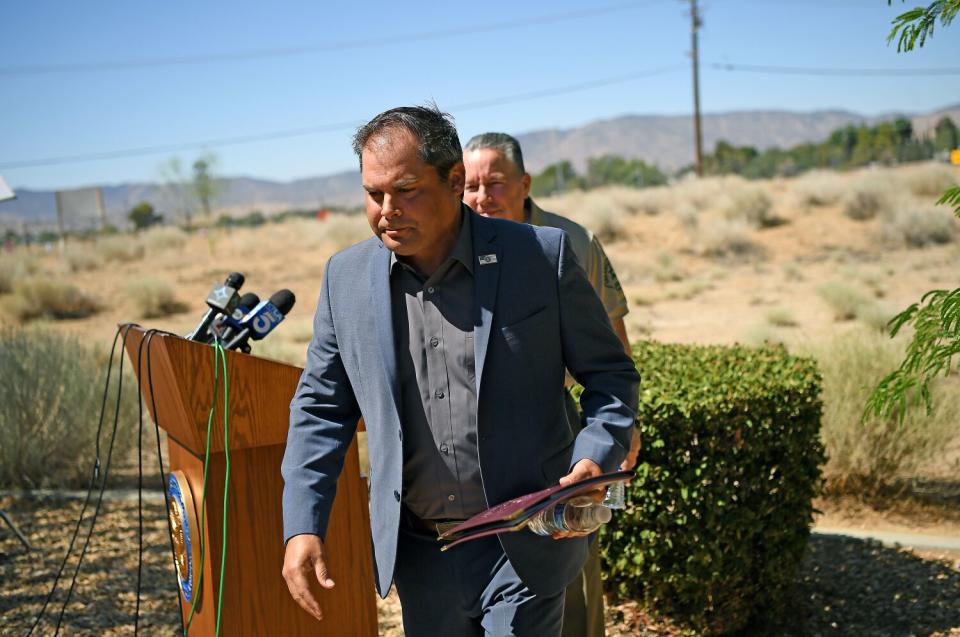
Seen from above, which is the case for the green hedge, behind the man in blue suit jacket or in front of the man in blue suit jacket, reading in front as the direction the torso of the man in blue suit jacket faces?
behind

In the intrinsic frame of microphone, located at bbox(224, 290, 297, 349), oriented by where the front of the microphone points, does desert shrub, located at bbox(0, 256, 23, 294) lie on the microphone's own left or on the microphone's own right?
on the microphone's own left

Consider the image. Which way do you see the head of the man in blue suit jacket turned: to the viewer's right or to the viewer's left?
to the viewer's left

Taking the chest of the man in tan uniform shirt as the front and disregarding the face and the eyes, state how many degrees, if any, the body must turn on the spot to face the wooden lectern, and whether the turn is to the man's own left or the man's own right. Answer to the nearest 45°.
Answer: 0° — they already face it

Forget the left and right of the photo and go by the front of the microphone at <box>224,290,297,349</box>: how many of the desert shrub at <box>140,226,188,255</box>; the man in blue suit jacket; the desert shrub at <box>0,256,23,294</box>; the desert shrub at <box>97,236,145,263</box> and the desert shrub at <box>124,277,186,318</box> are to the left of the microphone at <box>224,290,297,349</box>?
4

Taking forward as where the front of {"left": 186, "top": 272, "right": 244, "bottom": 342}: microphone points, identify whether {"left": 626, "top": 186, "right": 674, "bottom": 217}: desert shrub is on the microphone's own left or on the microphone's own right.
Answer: on the microphone's own left

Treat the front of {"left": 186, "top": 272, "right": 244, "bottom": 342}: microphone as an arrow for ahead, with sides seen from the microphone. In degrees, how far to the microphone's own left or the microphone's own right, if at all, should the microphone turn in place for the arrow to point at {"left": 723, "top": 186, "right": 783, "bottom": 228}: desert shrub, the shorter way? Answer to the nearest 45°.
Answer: approximately 45° to the microphone's own left

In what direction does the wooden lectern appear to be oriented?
to the viewer's left

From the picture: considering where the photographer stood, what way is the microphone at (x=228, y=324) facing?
facing to the right of the viewer

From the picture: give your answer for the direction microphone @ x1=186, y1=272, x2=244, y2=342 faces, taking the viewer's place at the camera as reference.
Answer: facing to the right of the viewer

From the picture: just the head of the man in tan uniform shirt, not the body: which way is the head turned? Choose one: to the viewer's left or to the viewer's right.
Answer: to the viewer's left

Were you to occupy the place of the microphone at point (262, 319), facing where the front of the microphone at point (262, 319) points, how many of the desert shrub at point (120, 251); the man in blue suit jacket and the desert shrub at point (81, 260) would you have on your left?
2

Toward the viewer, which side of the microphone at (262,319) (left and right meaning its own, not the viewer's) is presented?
right

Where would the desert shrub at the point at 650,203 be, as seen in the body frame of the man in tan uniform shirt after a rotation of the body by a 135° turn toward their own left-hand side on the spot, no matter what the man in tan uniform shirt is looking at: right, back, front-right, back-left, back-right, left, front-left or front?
left
